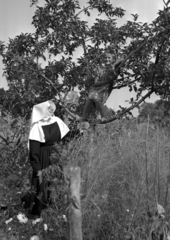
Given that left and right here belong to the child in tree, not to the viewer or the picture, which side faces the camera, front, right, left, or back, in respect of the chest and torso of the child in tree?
front

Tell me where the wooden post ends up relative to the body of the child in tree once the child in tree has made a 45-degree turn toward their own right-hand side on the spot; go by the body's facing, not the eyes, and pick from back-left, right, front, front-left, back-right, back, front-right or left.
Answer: front-left
